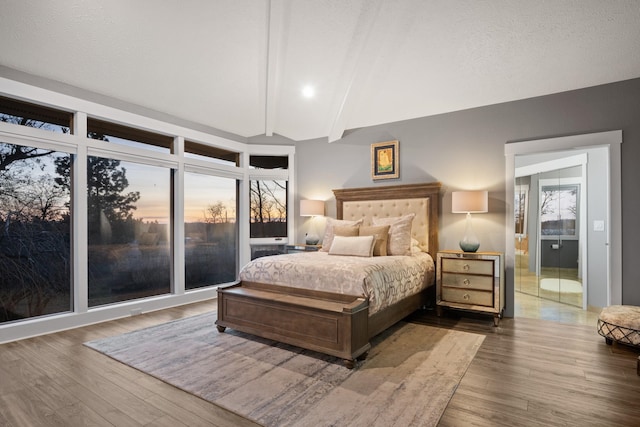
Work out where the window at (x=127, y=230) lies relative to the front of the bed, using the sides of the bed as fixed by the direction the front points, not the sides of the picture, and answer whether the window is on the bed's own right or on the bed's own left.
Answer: on the bed's own right

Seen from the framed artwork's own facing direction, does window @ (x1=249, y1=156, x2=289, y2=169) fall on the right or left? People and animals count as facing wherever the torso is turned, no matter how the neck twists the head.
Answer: on its right

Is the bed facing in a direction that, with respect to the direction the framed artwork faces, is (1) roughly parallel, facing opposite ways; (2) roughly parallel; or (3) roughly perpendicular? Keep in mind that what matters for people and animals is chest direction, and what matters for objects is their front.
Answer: roughly parallel

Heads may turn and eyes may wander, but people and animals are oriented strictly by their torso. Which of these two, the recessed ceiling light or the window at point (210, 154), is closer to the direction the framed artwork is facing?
the recessed ceiling light

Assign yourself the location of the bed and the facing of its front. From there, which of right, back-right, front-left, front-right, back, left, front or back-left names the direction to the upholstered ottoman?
back-left

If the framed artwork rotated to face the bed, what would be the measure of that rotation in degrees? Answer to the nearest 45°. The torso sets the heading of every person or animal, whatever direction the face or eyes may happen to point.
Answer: approximately 45° to its left

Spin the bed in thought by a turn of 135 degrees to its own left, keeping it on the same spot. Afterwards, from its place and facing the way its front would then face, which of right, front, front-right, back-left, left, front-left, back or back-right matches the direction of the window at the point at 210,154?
back-left

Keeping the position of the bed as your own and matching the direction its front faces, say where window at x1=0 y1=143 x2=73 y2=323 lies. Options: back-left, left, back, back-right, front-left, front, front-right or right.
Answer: front-right

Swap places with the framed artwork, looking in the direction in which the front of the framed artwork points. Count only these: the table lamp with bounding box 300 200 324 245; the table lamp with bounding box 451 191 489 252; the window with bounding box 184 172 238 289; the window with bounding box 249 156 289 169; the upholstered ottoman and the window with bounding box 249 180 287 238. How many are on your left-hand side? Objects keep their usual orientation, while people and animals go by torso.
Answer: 2

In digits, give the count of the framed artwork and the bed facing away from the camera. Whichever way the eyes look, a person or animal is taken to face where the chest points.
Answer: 0

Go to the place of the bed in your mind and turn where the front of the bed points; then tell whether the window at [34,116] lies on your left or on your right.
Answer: on your right

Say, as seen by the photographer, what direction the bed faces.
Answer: facing the viewer and to the left of the viewer

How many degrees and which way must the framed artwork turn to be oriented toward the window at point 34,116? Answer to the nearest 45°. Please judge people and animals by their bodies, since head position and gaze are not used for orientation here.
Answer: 0° — it already faces it
